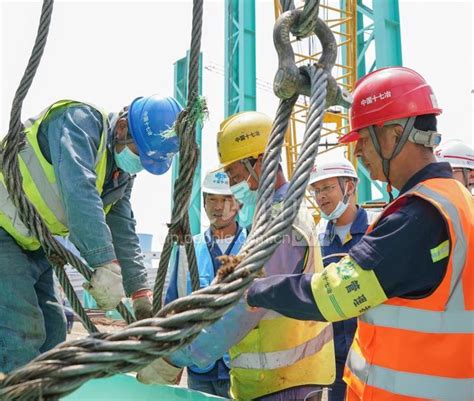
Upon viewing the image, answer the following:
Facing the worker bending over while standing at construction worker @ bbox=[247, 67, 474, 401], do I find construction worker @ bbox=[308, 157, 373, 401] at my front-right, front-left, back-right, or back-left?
front-right

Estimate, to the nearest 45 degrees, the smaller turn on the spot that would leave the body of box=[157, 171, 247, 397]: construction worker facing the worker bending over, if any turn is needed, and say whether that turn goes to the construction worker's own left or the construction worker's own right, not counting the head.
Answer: approximately 45° to the construction worker's own right

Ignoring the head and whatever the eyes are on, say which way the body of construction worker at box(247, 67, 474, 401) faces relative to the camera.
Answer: to the viewer's left

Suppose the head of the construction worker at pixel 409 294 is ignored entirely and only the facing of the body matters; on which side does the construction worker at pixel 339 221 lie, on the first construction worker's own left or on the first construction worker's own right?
on the first construction worker's own right

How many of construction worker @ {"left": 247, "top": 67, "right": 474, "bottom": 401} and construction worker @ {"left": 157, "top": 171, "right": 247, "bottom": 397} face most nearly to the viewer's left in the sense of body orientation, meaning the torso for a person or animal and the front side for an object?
1

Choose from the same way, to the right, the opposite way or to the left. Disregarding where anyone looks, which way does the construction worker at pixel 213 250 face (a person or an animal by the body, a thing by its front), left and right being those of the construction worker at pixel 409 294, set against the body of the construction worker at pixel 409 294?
to the left

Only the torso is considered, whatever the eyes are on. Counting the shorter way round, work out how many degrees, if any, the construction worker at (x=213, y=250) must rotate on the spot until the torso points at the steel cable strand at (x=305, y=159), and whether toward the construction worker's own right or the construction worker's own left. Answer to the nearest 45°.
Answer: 0° — they already face it

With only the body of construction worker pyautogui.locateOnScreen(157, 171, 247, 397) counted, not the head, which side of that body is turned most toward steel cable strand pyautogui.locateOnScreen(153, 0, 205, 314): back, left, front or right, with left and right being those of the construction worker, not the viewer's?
front

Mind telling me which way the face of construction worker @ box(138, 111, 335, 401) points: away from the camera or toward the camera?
toward the camera

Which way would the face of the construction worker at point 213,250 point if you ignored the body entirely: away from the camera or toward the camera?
toward the camera

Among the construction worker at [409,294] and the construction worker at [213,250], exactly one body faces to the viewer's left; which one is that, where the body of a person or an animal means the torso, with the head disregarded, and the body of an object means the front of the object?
the construction worker at [409,294]

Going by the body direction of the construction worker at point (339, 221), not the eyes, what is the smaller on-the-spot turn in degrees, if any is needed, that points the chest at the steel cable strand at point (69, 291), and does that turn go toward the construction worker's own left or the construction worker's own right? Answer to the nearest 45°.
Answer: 0° — they already face it

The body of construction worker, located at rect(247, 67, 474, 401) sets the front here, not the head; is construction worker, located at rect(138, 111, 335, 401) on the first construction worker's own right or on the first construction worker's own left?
on the first construction worker's own right

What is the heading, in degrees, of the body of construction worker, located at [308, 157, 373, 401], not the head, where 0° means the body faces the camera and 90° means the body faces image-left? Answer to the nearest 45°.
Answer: approximately 45°

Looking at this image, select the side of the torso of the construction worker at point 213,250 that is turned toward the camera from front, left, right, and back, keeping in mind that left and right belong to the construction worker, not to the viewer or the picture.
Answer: front
